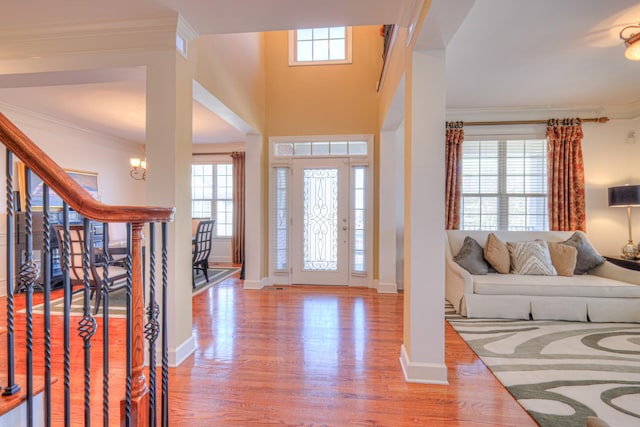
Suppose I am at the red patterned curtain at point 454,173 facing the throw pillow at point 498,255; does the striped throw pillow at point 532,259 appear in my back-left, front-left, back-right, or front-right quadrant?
front-left

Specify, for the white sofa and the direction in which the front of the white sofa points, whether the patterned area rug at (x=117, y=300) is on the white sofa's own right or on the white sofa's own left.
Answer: on the white sofa's own right

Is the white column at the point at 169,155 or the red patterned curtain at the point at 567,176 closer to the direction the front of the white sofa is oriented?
the white column

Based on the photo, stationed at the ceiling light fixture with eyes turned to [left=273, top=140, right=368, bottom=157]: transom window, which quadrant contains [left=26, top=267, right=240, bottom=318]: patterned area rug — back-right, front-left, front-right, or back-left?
front-left

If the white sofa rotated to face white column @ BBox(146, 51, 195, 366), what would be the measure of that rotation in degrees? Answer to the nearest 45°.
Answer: approximately 45° to its right

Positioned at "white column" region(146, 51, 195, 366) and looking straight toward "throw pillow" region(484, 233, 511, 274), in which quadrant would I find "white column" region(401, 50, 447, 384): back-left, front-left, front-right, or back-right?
front-right

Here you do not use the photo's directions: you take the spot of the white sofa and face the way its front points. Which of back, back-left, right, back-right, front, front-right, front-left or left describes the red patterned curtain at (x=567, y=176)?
back

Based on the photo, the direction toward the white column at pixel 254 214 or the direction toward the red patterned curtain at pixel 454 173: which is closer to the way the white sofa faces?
the white column

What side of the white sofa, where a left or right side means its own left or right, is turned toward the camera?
front

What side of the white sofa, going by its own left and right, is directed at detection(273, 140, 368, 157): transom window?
right

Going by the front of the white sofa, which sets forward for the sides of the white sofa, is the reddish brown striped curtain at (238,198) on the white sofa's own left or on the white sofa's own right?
on the white sofa's own right

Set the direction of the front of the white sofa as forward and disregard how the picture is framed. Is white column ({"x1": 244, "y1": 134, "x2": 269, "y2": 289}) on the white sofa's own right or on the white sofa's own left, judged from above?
on the white sofa's own right
